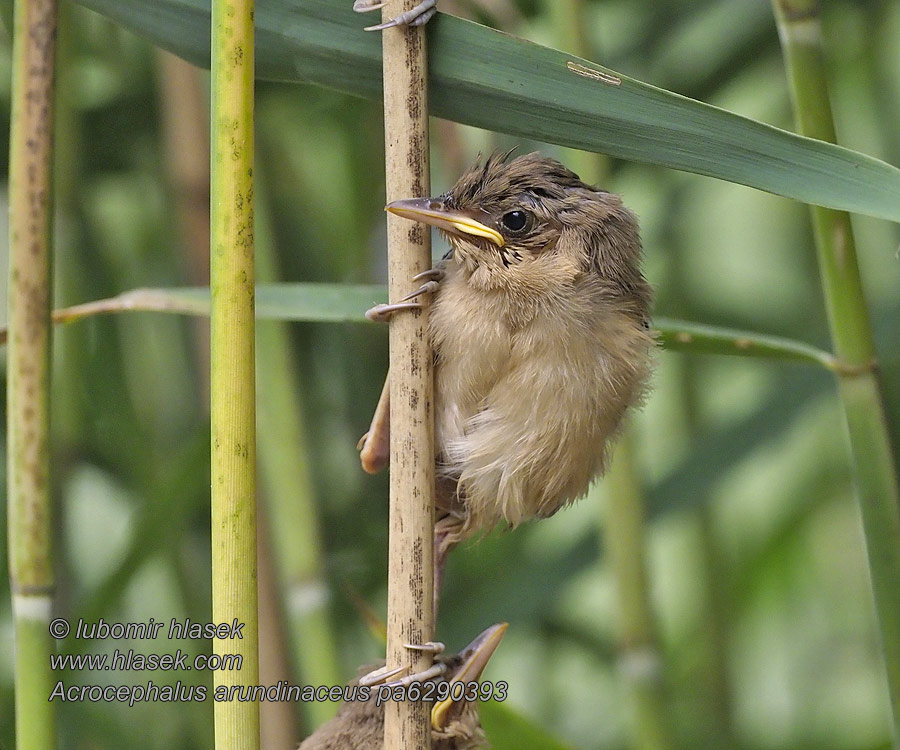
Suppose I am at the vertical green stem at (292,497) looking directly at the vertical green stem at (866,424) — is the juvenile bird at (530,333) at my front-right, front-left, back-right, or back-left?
front-right

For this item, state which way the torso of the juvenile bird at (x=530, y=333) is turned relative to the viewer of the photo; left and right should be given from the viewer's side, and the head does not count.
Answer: facing the viewer and to the left of the viewer
